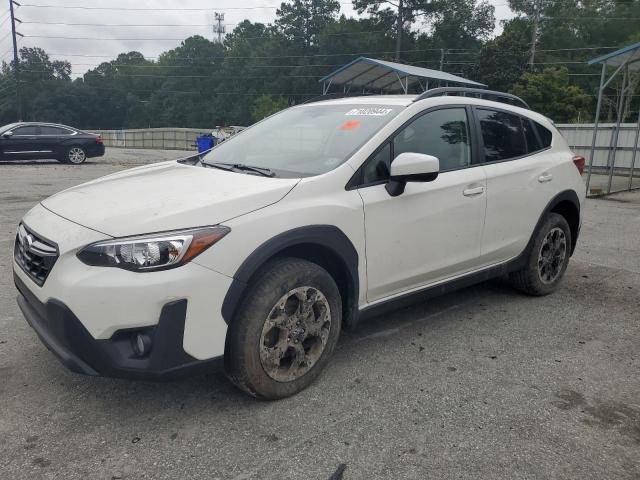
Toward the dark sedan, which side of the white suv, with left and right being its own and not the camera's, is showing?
right

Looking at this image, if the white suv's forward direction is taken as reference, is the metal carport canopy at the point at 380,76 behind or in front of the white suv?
behind

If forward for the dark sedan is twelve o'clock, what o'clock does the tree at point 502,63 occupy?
The tree is roughly at 5 o'clock from the dark sedan.

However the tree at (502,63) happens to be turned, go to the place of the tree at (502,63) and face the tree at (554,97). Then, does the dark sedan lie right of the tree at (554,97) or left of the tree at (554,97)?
right

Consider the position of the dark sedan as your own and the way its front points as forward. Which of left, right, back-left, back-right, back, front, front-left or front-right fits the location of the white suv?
left

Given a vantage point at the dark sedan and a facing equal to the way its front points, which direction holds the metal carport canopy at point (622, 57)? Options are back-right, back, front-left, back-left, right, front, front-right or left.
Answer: back-left

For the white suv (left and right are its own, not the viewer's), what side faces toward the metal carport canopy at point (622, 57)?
back

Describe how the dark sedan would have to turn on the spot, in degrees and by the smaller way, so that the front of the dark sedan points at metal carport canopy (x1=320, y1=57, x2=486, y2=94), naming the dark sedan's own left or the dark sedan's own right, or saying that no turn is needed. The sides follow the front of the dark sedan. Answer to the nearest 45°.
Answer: approximately 180°

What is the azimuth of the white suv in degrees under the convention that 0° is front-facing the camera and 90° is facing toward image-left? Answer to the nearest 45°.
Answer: approximately 45°

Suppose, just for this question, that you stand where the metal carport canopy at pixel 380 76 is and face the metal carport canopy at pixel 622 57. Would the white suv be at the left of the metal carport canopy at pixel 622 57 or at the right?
right

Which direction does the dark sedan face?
to the viewer's left
